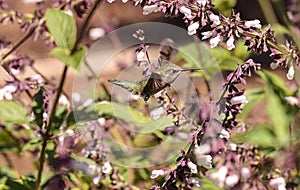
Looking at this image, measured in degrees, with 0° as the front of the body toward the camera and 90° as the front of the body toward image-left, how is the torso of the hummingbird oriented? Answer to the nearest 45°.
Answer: approximately 270°

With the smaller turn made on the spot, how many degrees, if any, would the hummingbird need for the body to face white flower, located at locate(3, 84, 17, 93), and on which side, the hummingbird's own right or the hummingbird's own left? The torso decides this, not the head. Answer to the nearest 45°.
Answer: approximately 135° to the hummingbird's own left
